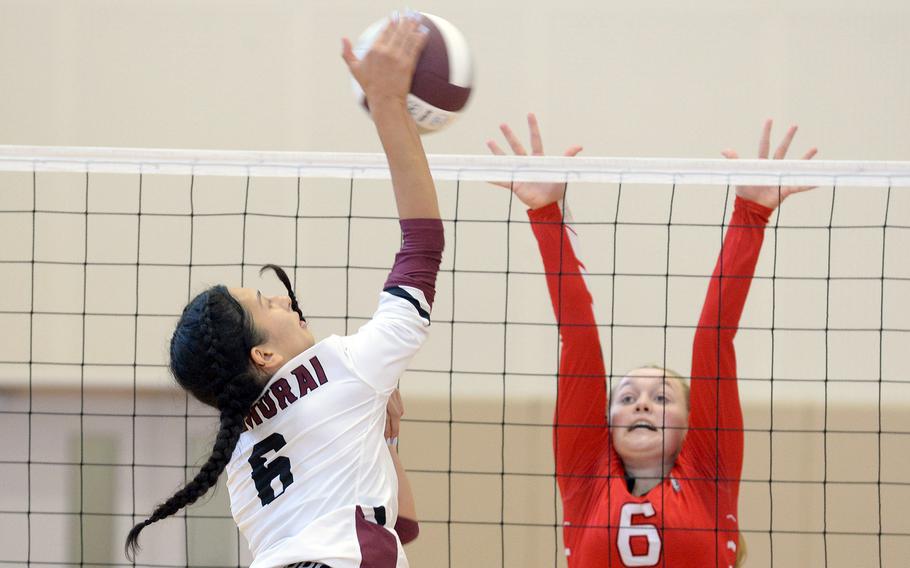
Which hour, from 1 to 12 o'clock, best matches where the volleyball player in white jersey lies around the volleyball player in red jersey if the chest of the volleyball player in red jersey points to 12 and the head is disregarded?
The volleyball player in white jersey is roughly at 1 o'clock from the volleyball player in red jersey.

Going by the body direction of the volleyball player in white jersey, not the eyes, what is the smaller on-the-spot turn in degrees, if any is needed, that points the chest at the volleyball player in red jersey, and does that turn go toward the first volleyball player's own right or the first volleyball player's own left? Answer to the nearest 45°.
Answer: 0° — they already face them

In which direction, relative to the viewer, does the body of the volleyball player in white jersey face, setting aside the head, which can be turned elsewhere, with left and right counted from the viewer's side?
facing away from the viewer and to the right of the viewer

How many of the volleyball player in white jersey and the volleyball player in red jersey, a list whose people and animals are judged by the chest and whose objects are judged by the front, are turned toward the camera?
1

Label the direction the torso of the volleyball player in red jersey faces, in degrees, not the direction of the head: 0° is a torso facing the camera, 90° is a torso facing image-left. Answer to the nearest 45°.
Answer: approximately 0°

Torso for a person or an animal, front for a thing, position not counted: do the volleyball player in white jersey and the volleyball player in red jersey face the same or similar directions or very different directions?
very different directions
